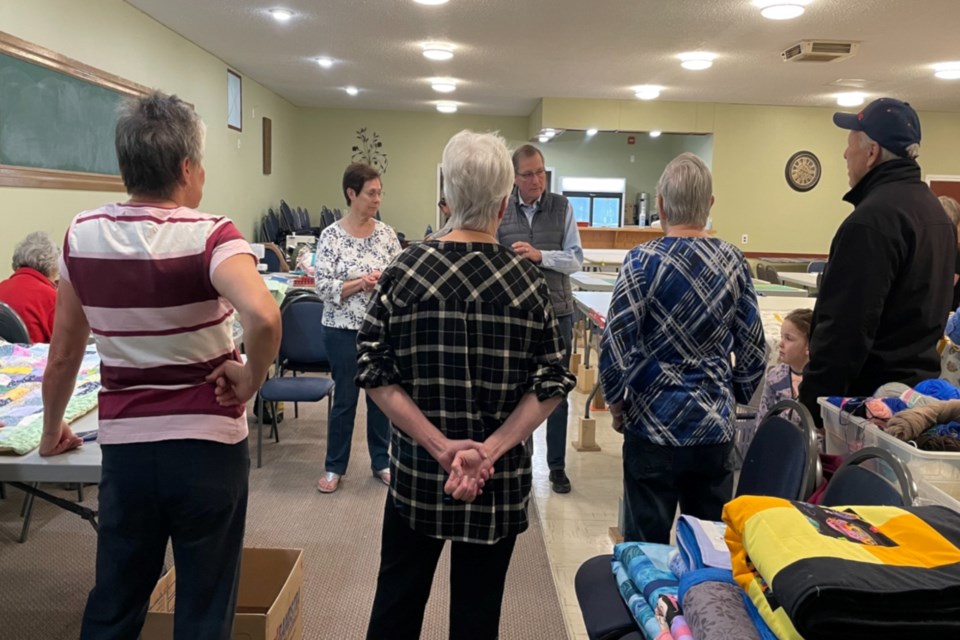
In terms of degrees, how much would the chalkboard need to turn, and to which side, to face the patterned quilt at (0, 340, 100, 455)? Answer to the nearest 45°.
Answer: approximately 45° to its right

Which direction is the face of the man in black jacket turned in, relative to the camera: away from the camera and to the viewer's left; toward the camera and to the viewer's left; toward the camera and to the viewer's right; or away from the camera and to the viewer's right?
away from the camera and to the viewer's left

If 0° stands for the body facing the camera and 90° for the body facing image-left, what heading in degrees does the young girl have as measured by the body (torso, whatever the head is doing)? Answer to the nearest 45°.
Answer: approximately 45°

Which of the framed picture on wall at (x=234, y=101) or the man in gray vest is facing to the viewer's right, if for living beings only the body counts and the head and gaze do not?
the framed picture on wall

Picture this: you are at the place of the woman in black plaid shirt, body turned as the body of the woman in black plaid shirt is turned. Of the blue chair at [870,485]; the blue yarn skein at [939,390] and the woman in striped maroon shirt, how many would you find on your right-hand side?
2

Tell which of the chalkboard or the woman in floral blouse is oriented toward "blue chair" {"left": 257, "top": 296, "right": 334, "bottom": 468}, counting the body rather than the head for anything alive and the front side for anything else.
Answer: the chalkboard

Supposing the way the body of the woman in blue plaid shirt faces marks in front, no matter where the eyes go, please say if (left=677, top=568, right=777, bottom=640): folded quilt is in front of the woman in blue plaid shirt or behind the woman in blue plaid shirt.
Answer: behind

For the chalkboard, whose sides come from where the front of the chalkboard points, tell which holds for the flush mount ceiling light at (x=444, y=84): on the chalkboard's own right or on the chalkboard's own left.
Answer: on the chalkboard's own left

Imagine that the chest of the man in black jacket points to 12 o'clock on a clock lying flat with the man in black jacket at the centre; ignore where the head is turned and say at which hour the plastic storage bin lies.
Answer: The plastic storage bin is roughly at 7 o'clock from the man in black jacket.

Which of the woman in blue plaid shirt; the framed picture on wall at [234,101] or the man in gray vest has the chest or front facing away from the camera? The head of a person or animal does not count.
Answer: the woman in blue plaid shirt

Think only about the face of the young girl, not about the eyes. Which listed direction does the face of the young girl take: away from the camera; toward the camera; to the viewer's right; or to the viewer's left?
to the viewer's left

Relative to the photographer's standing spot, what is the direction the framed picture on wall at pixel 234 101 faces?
facing to the right of the viewer

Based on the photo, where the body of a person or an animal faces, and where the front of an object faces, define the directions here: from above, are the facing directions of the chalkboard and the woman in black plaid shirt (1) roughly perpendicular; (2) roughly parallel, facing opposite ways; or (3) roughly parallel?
roughly perpendicular

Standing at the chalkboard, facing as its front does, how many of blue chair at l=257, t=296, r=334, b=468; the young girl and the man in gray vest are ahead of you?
3

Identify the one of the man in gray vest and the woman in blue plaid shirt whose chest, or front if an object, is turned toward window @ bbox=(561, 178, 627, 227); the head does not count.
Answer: the woman in blue plaid shirt

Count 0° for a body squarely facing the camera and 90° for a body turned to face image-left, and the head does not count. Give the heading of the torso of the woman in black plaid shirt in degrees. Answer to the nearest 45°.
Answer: approximately 180°
